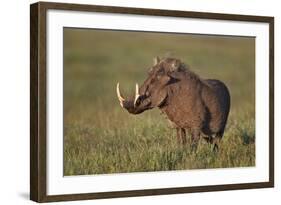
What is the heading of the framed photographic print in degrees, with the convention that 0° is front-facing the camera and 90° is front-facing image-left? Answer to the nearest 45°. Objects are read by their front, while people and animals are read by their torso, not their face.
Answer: approximately 315°
